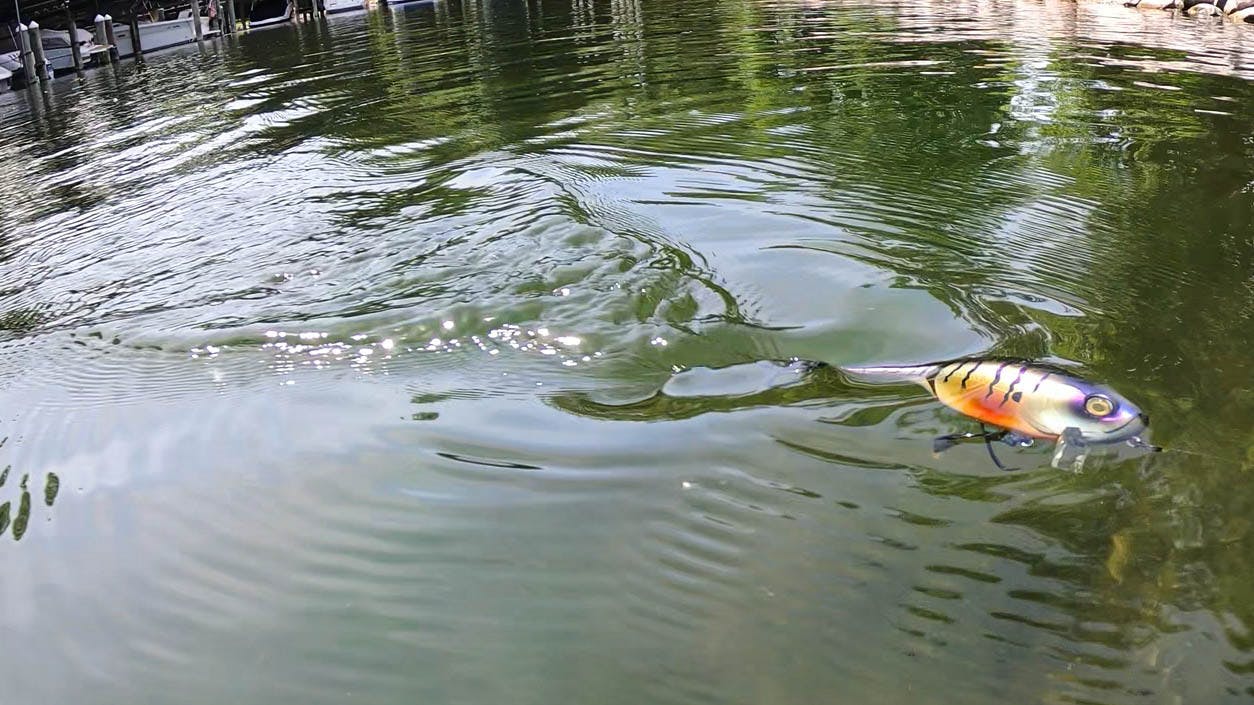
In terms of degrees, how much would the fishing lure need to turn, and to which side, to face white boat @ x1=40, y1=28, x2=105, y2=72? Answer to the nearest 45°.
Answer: approximately 135° to its left

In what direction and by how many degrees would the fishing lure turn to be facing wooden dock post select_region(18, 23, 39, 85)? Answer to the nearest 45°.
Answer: approximately 135° to its left

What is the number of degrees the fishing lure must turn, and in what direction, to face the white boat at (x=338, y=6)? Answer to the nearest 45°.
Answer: approximately 135° to its left

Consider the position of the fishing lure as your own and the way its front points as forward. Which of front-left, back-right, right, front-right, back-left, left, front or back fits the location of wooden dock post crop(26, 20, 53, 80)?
back-left

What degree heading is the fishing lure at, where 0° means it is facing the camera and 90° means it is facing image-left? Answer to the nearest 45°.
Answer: approximately 270°

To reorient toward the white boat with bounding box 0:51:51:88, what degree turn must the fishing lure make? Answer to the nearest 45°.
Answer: approximately 135° to its left

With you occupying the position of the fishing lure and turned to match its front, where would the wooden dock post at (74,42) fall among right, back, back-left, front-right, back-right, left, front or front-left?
back-left
